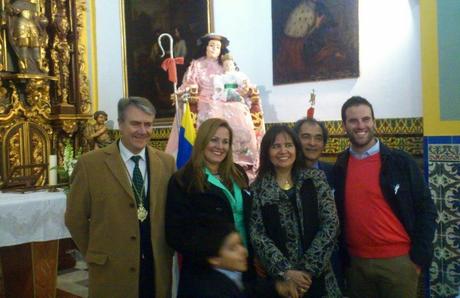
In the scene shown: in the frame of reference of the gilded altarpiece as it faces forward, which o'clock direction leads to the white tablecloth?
The white tablecloth is roughly at 12 o'clock from the gilded altarpiece.

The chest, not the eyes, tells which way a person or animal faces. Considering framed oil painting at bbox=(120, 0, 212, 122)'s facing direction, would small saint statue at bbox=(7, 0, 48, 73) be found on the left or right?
on its right

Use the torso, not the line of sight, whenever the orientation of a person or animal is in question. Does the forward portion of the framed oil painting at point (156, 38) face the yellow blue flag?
yes

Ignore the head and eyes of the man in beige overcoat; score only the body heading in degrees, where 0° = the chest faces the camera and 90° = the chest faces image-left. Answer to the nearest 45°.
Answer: approximately 315°

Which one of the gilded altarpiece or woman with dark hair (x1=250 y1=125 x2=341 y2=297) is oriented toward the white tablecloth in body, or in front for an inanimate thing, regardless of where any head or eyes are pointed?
the gilded altarpiece

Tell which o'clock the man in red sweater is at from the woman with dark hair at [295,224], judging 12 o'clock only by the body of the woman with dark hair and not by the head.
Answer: The man in red sweater is roughly at 8 o'clock from the woman with dark hair.

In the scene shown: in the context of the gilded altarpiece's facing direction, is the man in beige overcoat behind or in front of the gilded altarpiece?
in front

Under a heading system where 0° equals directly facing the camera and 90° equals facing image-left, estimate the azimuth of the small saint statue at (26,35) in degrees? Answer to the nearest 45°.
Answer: approximately 0°
